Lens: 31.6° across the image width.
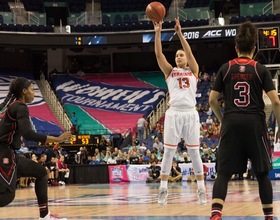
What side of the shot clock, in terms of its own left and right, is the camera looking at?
front

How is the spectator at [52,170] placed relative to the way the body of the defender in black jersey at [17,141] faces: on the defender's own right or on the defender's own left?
on the defender's own left

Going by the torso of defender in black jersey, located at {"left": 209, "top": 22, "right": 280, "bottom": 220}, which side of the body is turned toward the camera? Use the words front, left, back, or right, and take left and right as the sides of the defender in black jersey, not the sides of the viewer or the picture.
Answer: back

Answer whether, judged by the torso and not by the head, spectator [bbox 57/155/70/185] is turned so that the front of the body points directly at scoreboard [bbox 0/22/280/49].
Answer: no

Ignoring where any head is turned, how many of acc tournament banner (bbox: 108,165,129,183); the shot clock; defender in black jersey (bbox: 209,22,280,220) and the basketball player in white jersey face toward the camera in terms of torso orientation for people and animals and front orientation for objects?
3

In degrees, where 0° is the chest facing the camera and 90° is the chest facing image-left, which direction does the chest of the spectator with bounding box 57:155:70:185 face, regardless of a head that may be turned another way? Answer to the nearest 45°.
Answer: approximately 315°

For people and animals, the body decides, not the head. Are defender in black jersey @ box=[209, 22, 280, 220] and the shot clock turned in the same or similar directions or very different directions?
very different directions

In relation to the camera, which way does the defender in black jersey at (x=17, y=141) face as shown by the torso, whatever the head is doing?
to the viewer's right

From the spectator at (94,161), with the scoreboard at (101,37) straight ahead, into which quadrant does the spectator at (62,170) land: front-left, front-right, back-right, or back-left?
back-left

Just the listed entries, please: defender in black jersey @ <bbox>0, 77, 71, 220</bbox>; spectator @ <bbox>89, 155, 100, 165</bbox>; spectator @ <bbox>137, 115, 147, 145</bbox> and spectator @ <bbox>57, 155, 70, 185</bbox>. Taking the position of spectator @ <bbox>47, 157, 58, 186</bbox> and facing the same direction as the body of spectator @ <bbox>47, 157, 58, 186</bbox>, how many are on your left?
3

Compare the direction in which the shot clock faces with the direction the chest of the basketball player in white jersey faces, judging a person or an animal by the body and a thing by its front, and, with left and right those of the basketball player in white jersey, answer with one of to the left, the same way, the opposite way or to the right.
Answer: the same way

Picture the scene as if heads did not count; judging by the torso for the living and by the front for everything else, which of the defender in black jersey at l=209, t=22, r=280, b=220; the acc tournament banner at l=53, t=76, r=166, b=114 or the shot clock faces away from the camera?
the defender in black jersey

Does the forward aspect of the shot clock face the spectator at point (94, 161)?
no

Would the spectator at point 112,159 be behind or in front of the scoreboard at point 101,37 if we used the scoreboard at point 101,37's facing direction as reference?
in front

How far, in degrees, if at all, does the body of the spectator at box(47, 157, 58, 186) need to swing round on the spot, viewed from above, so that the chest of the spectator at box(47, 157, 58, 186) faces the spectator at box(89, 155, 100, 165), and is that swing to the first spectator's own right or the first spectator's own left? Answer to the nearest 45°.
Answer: approximately 90° to the first spectator's own left

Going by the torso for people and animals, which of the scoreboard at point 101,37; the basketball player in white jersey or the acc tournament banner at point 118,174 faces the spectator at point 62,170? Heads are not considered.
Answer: the scoreboard

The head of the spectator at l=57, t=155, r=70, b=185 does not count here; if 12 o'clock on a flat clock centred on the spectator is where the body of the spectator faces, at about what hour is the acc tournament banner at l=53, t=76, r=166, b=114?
The acc tournament banner is roughly at 8 o'clock from the spectator.

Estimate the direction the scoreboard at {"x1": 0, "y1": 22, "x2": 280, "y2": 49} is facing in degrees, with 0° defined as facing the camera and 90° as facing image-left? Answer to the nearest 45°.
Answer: approximately 0°

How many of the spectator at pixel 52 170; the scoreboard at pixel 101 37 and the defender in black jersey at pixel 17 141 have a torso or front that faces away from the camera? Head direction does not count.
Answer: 0

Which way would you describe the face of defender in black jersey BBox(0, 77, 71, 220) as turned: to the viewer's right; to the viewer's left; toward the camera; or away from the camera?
to the viewer's right
